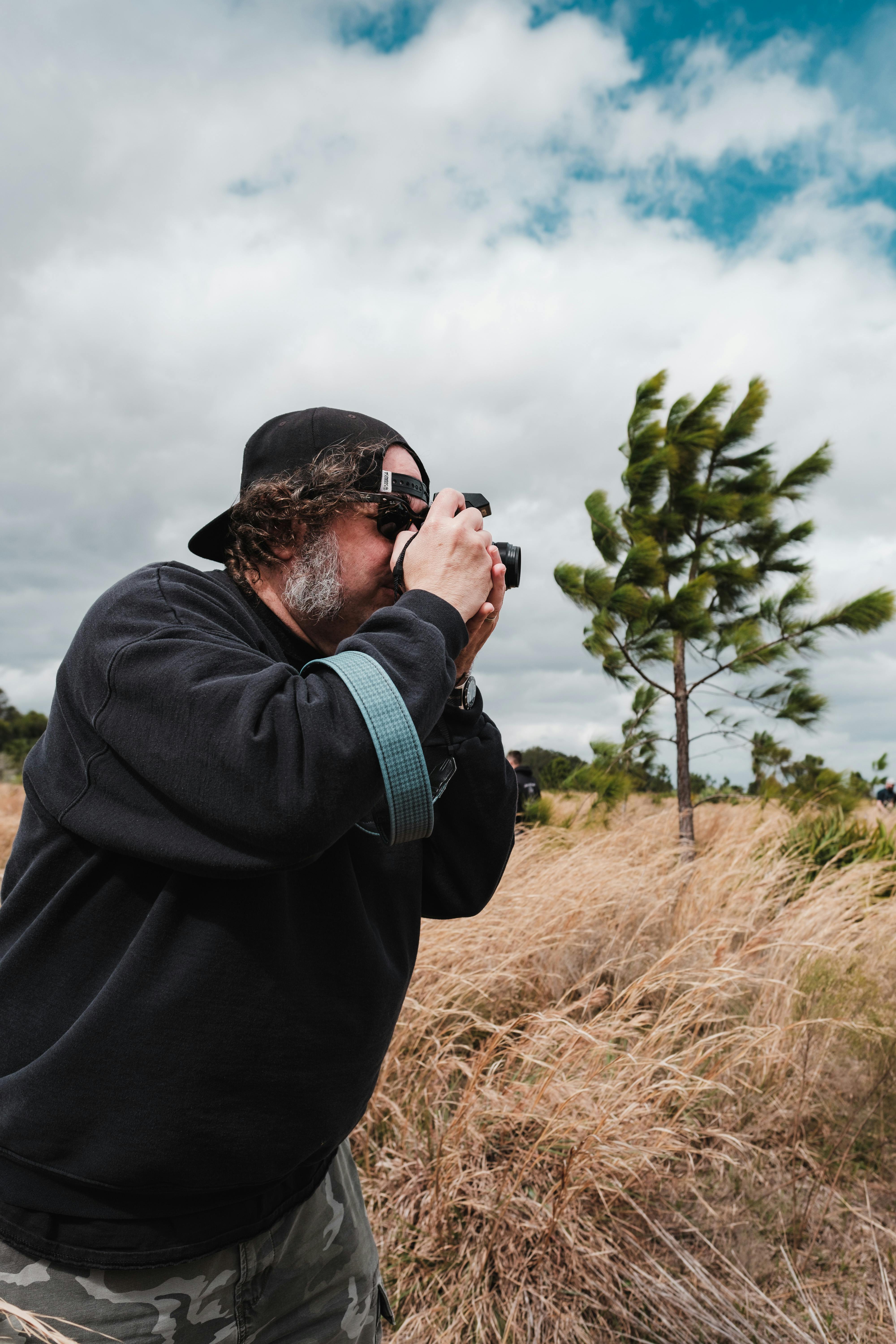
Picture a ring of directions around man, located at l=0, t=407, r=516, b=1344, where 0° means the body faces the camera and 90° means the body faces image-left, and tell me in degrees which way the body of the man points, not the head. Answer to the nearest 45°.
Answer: approximately 270°

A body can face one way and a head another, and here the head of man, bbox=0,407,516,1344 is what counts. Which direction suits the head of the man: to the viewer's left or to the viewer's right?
to the viewer's right
